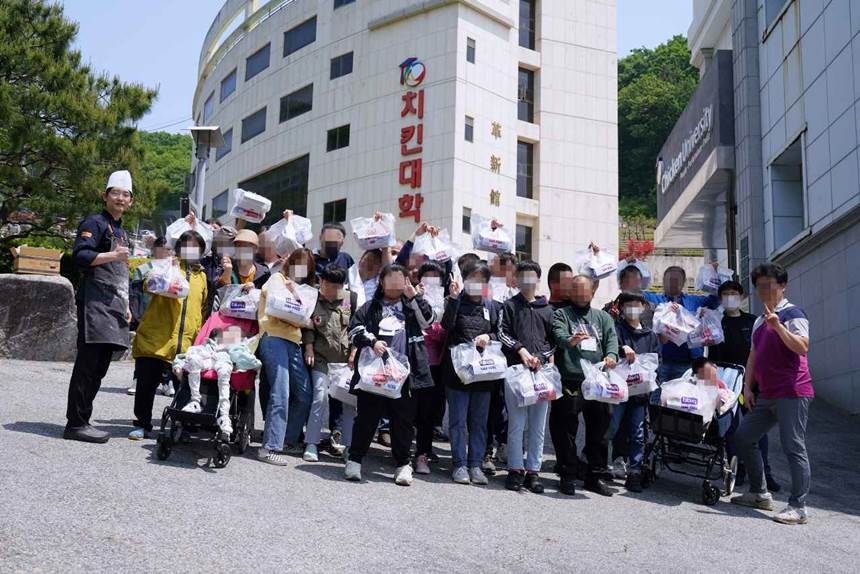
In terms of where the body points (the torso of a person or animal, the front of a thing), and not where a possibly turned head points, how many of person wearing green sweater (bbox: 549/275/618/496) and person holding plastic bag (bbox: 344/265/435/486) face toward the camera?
2

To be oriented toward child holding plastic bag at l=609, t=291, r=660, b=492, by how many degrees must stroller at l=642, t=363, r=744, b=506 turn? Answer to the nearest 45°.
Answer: approximately 45° to its right

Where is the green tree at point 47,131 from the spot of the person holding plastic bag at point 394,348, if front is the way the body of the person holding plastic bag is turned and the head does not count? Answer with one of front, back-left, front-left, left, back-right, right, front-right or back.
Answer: back-right

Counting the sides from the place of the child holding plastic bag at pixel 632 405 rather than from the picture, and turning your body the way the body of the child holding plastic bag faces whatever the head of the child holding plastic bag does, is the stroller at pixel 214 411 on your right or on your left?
on your right
